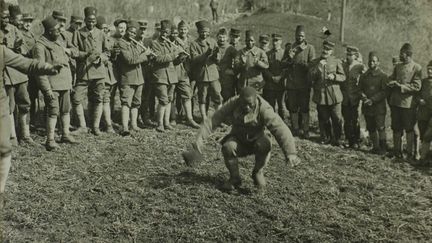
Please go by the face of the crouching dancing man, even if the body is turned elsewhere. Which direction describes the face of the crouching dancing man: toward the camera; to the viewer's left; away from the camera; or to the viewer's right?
toward the camera

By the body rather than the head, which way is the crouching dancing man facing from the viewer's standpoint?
toward the camera
